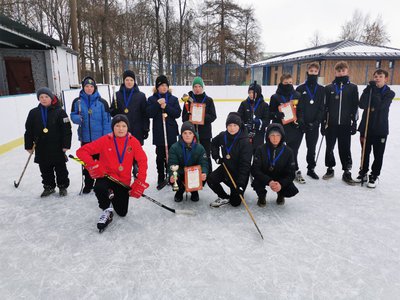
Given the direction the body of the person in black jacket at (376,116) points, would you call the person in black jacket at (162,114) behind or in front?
in front

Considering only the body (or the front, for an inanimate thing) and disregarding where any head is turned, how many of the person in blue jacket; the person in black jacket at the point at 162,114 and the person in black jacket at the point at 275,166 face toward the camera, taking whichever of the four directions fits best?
3

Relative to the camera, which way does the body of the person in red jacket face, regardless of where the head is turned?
toward the camera

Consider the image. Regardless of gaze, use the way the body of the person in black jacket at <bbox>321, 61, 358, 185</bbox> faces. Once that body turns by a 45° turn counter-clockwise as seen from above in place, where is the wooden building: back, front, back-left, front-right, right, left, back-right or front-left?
back-left

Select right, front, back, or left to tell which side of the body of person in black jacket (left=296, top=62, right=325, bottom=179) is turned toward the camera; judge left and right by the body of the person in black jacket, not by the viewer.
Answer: front

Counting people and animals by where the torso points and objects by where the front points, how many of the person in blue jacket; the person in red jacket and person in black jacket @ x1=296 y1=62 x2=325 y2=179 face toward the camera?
3

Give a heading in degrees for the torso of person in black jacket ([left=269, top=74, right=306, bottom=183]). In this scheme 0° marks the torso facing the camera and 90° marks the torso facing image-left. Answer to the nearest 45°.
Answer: approximately 0°

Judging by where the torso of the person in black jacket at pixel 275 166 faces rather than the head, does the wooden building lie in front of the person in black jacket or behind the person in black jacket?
behind

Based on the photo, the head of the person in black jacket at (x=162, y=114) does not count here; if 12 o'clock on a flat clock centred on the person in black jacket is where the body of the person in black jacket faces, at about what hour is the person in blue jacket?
The person in blue jacket is roughly at 3 o'clock from the person in black jacket.

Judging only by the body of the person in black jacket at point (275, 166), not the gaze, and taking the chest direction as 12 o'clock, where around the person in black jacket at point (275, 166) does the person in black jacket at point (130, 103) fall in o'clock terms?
the person in black jacket at point (130, 103) is roughly at 3 o'clock from the person in black jacket at point (275, 166).

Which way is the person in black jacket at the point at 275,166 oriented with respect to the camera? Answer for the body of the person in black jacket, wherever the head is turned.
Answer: toward the camera

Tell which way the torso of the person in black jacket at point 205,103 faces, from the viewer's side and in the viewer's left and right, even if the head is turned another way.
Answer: facing the viewer
